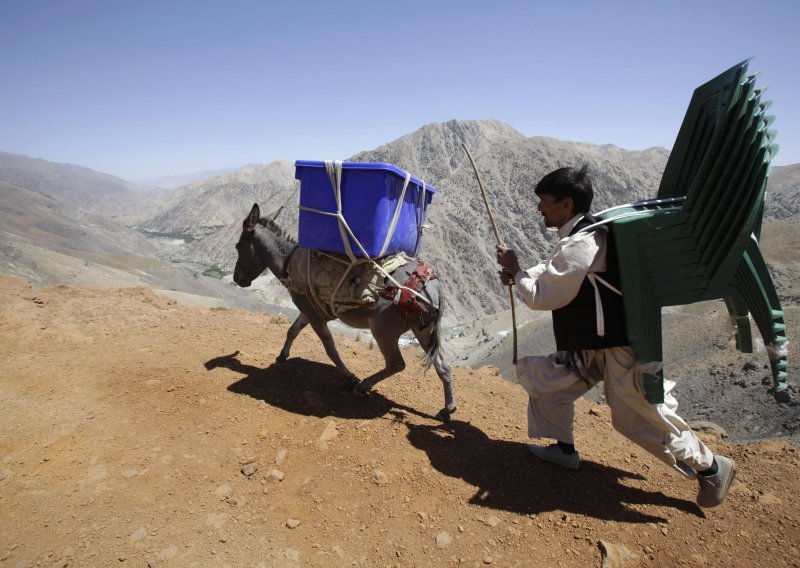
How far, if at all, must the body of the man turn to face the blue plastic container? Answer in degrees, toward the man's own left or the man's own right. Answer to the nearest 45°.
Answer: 0° — they already face it

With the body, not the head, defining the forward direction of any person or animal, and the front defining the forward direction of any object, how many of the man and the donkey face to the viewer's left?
2

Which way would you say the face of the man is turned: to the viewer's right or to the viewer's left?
to the viewer's left

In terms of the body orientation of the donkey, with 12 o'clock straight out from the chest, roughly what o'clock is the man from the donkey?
The man is roughly at 8 o'clock from the donkey.

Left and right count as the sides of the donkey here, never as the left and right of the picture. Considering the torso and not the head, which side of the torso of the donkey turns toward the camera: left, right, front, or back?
left

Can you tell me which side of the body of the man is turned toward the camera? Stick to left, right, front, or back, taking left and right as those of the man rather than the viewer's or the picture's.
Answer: left
